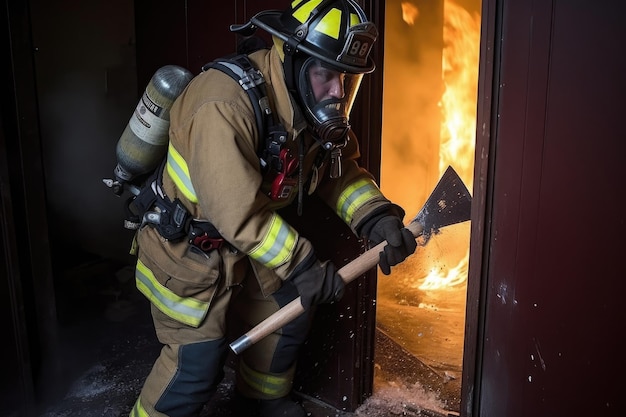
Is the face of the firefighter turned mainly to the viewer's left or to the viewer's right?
to the viewer's right

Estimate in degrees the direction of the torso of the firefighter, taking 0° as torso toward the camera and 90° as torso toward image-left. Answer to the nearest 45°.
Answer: approximately 315°
